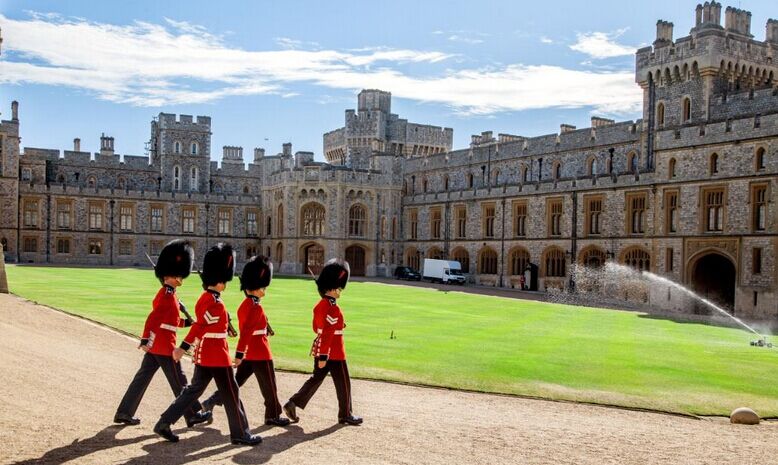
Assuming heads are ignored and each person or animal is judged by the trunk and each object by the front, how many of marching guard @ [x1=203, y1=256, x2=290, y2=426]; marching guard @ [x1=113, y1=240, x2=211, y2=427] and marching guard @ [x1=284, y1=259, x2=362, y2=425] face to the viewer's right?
3

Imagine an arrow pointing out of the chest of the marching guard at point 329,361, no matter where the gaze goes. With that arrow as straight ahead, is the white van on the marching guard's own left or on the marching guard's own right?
on the marching guard's own left

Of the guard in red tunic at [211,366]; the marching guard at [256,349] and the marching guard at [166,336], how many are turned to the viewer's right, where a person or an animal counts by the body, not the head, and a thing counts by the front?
3

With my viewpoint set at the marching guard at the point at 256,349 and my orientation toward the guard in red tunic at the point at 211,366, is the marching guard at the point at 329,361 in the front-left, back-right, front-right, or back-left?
back-left

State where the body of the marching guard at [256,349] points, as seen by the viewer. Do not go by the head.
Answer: to the viewer's right

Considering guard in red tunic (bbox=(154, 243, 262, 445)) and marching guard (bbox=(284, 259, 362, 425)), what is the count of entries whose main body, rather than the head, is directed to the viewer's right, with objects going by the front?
2

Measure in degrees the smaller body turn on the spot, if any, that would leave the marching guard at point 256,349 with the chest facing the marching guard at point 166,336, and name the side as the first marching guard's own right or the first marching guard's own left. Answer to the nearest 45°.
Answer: approximately 180°

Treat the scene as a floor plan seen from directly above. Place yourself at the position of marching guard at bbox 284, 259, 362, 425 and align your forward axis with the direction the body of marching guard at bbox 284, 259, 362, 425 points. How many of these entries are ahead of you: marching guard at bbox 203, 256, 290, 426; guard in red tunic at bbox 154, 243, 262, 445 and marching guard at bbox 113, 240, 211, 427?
0

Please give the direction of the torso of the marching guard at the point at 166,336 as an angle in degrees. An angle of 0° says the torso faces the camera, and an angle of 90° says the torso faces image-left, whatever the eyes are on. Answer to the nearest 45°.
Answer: approximately 270°

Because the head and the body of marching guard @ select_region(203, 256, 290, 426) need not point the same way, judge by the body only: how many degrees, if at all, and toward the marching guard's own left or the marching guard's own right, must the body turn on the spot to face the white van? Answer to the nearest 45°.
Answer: approximately 90° to the marching guard's own left

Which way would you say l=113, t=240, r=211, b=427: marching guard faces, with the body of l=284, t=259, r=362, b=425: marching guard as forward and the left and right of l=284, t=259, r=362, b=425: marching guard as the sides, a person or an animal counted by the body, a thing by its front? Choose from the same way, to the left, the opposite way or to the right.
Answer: the same way

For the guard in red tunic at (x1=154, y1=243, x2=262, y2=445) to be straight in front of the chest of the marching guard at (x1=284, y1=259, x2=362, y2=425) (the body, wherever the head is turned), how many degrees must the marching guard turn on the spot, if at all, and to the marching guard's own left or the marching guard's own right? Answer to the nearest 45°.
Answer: approximately 135° to the marching guard's own right

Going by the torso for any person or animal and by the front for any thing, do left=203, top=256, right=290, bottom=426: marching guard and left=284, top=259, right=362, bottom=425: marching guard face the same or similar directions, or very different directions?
same or similar directions

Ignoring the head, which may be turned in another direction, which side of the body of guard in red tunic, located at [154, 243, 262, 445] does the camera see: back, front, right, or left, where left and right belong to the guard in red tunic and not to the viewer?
right

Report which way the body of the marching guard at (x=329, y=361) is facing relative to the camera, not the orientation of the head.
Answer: to the viewer's right

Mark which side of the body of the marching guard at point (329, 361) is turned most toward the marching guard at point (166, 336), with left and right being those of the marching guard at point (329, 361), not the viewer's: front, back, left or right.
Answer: back

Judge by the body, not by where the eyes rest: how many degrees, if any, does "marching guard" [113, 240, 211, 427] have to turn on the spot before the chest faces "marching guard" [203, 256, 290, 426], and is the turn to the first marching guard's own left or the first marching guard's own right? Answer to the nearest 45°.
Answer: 0° — they already face them
